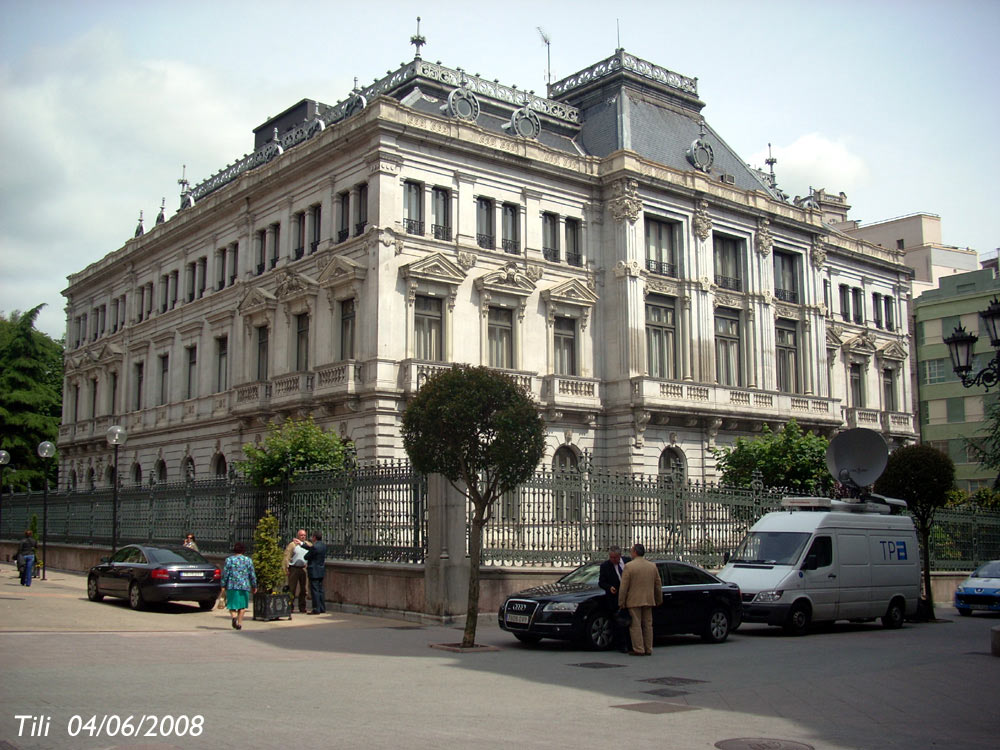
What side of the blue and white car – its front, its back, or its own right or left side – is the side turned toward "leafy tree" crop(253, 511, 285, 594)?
front

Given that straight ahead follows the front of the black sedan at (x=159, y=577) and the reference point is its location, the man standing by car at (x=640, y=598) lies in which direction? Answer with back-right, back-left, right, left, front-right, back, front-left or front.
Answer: back

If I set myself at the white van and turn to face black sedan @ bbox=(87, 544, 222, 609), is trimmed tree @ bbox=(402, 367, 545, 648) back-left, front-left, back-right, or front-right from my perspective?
front-left

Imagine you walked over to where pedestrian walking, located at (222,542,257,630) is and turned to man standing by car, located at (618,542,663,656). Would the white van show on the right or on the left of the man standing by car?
left

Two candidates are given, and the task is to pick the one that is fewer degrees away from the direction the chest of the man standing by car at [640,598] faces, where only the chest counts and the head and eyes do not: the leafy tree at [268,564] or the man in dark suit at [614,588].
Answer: the man in dark suit

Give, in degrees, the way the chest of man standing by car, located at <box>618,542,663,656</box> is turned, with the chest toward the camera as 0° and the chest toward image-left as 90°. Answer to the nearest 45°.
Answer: approximately 180°

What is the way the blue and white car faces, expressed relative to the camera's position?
facing the viewer and to the left of the viewer

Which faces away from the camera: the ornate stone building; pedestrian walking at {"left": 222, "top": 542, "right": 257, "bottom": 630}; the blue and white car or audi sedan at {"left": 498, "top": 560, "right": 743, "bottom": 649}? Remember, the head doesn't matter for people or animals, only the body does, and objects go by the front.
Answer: the pedestrian walking

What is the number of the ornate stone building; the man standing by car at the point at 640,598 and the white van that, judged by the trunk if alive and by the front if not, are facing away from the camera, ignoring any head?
1

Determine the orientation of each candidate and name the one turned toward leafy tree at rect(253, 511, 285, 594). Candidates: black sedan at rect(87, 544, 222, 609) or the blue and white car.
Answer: the blue and white car

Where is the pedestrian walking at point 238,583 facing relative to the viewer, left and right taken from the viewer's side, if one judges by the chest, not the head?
facing away from the viewer

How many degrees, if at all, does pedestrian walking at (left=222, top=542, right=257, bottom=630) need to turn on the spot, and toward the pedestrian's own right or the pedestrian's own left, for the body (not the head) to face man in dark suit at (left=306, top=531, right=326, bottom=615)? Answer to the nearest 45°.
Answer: approximately 45° to the pedestrian's own right

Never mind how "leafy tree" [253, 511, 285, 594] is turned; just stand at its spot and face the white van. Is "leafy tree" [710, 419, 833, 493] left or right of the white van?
left

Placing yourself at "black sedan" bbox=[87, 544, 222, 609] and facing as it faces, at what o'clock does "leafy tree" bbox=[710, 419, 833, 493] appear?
The leafy tree is roughly at 4 o'clock from the black sedan.

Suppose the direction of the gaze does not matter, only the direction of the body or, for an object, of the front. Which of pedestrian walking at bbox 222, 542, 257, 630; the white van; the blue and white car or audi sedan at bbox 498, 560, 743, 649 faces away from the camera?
the pedestrian walking

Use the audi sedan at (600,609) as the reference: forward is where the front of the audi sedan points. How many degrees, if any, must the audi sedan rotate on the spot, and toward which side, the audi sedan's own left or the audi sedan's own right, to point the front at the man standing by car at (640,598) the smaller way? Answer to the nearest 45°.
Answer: approximately 90° to the audi sedan's own left

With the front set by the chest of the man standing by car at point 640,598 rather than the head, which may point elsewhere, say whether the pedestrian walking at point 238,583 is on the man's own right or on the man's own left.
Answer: on the man's own left

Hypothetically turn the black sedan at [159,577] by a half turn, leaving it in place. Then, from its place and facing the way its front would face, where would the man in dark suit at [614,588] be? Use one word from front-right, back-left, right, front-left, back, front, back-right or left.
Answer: front
